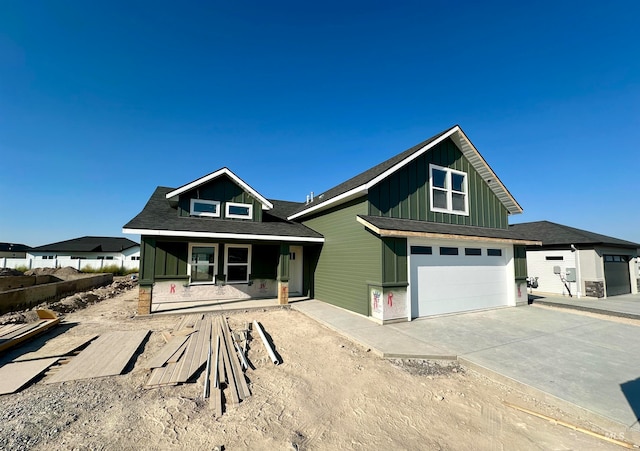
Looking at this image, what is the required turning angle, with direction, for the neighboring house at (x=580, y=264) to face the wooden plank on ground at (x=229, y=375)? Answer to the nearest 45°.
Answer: approximately 45° to its right

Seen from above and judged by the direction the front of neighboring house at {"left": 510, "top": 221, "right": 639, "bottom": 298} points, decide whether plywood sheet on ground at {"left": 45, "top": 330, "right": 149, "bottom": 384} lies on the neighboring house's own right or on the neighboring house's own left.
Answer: on the neighboring house's own right

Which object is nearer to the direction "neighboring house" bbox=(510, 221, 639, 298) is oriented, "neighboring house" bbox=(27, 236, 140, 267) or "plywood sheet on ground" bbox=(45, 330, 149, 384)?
the plywood sheet on ground

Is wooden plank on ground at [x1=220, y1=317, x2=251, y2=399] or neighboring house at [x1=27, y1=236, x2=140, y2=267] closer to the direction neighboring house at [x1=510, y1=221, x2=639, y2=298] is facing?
the wooden plank on ground

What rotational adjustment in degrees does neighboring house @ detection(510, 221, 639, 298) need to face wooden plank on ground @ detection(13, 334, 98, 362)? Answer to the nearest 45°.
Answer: approximately 90° to its right

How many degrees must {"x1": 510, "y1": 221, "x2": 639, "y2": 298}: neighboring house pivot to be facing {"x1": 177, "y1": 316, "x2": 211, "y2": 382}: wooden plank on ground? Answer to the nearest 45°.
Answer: approximately 45° to its right

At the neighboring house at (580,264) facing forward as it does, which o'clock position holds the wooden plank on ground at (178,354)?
The wooden plank on ground is roughly at 2 o'clock from the neighboring house.

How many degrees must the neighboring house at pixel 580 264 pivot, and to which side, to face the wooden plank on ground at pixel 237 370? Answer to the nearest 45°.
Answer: approximately 45° to its right
